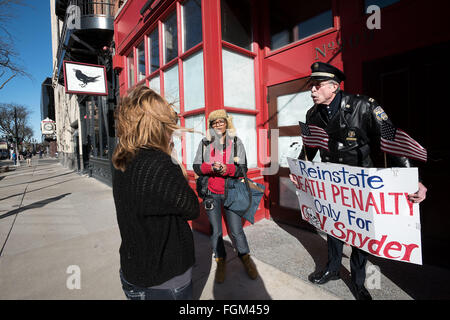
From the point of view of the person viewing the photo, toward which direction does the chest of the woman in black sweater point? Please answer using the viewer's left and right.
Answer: facing away from the viewer and to the right of the viewer

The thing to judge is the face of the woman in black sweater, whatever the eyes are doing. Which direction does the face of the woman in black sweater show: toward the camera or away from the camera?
away from the camera

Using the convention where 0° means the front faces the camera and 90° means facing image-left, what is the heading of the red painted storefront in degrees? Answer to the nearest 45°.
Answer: approximately 45°

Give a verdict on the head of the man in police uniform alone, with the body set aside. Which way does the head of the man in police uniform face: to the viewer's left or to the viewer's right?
to the viewer's left

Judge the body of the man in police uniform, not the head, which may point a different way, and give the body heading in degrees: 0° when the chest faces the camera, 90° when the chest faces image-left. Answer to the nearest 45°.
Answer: approximately 45°

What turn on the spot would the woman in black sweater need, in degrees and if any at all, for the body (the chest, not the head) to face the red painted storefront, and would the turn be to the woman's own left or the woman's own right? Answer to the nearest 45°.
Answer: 0° — they already face it

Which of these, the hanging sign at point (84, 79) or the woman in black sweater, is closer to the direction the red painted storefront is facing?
the woman in black sweater

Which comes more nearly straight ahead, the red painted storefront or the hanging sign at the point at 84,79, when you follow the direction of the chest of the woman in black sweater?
the red painted storefront

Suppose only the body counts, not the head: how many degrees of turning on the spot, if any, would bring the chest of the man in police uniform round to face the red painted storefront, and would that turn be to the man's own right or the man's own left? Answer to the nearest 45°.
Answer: approximately 135° to the man's own right

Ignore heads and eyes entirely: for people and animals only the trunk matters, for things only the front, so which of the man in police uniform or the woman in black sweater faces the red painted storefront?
the woman in black sweater
